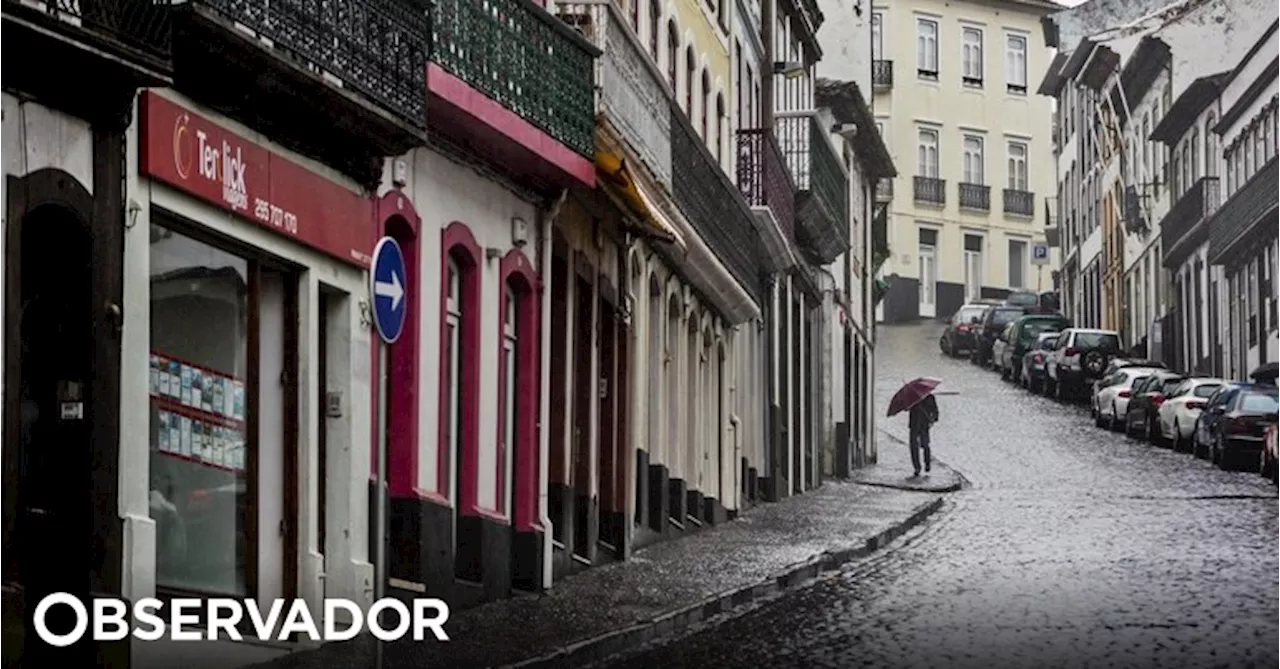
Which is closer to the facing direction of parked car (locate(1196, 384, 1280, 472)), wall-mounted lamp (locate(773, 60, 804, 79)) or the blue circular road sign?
the wall-mounted lamp

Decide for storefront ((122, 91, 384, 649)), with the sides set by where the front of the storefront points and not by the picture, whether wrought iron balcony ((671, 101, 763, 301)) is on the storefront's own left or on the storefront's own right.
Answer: on the storefront's own left

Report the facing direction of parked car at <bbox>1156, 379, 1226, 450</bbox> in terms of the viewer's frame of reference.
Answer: facing away from the viewer and to the left of the viewer

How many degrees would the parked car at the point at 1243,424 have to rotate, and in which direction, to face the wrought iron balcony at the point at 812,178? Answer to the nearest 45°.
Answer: approximately 90° to its left

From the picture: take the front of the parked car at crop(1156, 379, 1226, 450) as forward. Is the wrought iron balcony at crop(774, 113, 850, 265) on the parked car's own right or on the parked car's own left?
on the parked car's own left

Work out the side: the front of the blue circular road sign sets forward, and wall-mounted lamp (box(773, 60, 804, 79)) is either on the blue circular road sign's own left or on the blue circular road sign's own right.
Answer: on the blue circular road sign's own left
